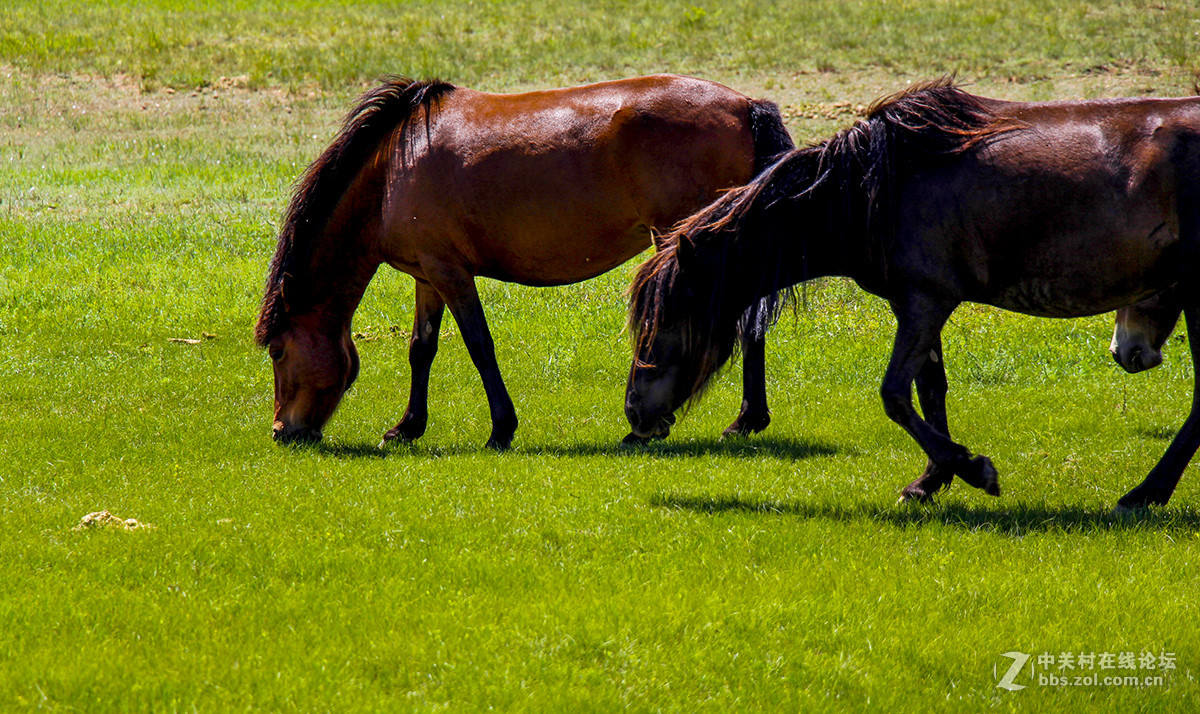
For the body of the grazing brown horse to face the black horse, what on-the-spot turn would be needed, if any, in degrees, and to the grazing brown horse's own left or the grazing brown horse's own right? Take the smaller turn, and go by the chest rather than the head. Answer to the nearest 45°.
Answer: approximately 135° to the grazing brown horse's own left

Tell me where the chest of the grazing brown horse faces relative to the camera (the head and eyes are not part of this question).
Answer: to the viewer's left

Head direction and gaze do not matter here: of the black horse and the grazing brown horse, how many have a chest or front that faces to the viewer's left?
2

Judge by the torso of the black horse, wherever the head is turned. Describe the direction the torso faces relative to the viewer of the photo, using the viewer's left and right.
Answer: facing to the left of the viewer
